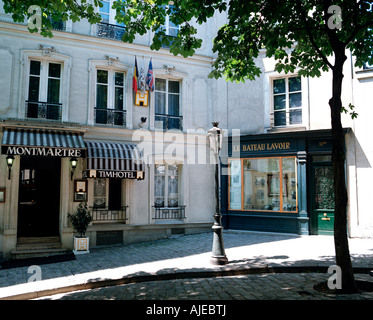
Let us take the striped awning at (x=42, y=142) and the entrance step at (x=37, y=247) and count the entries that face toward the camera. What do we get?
2

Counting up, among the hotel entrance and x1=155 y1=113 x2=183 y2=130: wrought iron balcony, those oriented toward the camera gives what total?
2

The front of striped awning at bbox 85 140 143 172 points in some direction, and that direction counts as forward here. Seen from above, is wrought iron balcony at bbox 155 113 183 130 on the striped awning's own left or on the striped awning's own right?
on the striped awning's own left

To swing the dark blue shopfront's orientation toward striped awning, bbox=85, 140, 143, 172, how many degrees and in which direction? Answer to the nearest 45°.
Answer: approximately 45° to its right
